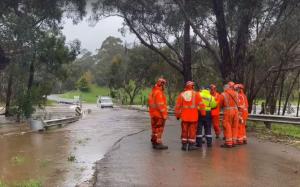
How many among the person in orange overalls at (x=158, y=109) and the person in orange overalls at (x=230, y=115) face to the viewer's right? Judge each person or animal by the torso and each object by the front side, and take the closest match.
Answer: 1

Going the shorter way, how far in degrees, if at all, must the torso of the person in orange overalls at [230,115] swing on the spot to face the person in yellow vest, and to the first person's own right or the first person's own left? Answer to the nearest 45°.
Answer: approximately 45° to the first person's own left

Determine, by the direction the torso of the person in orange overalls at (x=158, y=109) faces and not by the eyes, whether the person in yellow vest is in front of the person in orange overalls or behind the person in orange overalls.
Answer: in front

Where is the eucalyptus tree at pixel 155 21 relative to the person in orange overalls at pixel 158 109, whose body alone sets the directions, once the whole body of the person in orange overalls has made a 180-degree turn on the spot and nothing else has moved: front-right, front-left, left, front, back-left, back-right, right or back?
right

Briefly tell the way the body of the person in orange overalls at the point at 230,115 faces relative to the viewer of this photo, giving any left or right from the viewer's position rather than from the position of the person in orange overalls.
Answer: facing away from the viewer and to the left of the viewer

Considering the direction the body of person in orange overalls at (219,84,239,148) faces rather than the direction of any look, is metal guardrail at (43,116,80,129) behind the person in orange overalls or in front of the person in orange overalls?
in front

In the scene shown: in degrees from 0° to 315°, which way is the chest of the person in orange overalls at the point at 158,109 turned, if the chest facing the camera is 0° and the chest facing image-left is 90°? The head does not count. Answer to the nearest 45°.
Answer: approximately 270°
